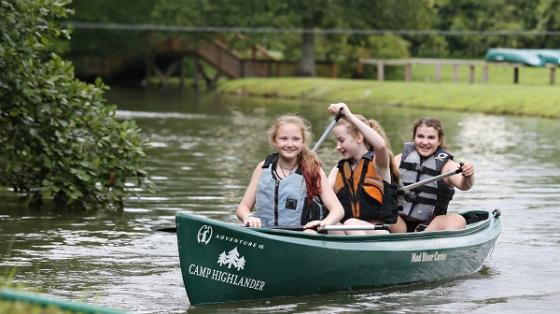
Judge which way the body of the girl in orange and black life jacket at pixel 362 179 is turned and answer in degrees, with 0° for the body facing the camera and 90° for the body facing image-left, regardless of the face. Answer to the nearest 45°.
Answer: approximately 45°

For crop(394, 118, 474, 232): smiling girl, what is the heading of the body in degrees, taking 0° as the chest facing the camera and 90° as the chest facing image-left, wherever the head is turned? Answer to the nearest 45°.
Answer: approximately 45°

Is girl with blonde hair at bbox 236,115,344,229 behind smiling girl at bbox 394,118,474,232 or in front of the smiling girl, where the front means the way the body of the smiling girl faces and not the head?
in front

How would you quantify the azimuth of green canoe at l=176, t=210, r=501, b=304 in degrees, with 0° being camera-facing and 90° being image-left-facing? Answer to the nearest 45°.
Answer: approximately 45°

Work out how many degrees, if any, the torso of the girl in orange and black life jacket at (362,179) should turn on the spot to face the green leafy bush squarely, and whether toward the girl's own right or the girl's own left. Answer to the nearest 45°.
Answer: approximately 90° to the girl's own right
